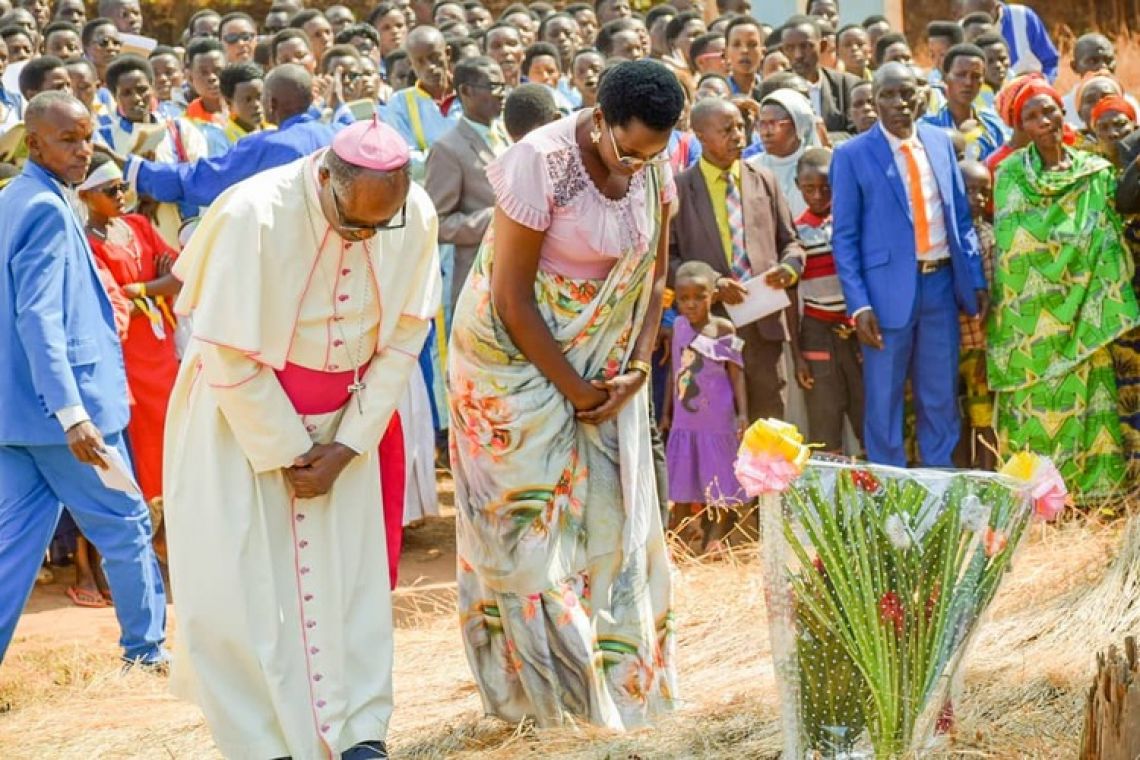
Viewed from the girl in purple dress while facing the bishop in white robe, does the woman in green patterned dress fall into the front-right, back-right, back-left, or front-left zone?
back-left

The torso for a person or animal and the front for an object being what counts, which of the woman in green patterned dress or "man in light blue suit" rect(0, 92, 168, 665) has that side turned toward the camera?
the woman in green patterned dress

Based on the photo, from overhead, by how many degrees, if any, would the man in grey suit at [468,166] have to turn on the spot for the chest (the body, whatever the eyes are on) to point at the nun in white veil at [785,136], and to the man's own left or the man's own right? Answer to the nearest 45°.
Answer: approximately 45° to the man's own left

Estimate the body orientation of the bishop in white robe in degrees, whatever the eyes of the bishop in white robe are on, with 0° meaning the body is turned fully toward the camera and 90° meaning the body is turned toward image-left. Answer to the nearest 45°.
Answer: approximately 315°

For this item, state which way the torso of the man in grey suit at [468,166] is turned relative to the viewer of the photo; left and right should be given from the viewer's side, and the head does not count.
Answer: facing the viewer and to the right of the viewer

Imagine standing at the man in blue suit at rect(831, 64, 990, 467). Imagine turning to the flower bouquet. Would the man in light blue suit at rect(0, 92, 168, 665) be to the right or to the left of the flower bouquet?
right

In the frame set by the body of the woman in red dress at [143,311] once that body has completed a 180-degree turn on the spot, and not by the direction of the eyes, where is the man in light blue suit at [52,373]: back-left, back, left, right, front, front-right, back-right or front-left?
back-left

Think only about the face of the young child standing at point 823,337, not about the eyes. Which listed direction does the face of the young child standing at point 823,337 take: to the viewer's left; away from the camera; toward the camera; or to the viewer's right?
toward the camera

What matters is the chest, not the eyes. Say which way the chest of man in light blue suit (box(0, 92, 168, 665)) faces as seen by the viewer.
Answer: to the viewer's right

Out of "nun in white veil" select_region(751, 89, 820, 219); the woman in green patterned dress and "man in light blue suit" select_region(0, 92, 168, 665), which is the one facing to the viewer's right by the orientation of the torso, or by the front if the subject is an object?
the man in light blue suit

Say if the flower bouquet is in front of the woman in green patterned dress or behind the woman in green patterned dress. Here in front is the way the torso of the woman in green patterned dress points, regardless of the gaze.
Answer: in front

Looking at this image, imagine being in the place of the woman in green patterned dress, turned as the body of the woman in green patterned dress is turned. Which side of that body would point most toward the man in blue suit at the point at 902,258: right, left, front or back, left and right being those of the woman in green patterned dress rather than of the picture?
right

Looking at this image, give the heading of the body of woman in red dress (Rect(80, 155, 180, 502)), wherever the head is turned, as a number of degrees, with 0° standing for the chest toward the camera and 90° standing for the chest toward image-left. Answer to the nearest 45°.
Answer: approximately 315°

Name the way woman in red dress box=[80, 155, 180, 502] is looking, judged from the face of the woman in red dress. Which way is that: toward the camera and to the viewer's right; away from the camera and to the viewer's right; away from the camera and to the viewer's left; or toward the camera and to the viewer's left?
toward the camera and to the viewer's right

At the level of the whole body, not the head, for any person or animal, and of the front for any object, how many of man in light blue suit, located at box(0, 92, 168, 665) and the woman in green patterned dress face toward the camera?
1

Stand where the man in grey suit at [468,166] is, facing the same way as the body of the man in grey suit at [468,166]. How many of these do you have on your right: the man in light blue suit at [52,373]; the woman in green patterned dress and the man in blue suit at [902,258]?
1

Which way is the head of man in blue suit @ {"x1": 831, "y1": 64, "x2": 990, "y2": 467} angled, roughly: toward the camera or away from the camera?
toward the camera
